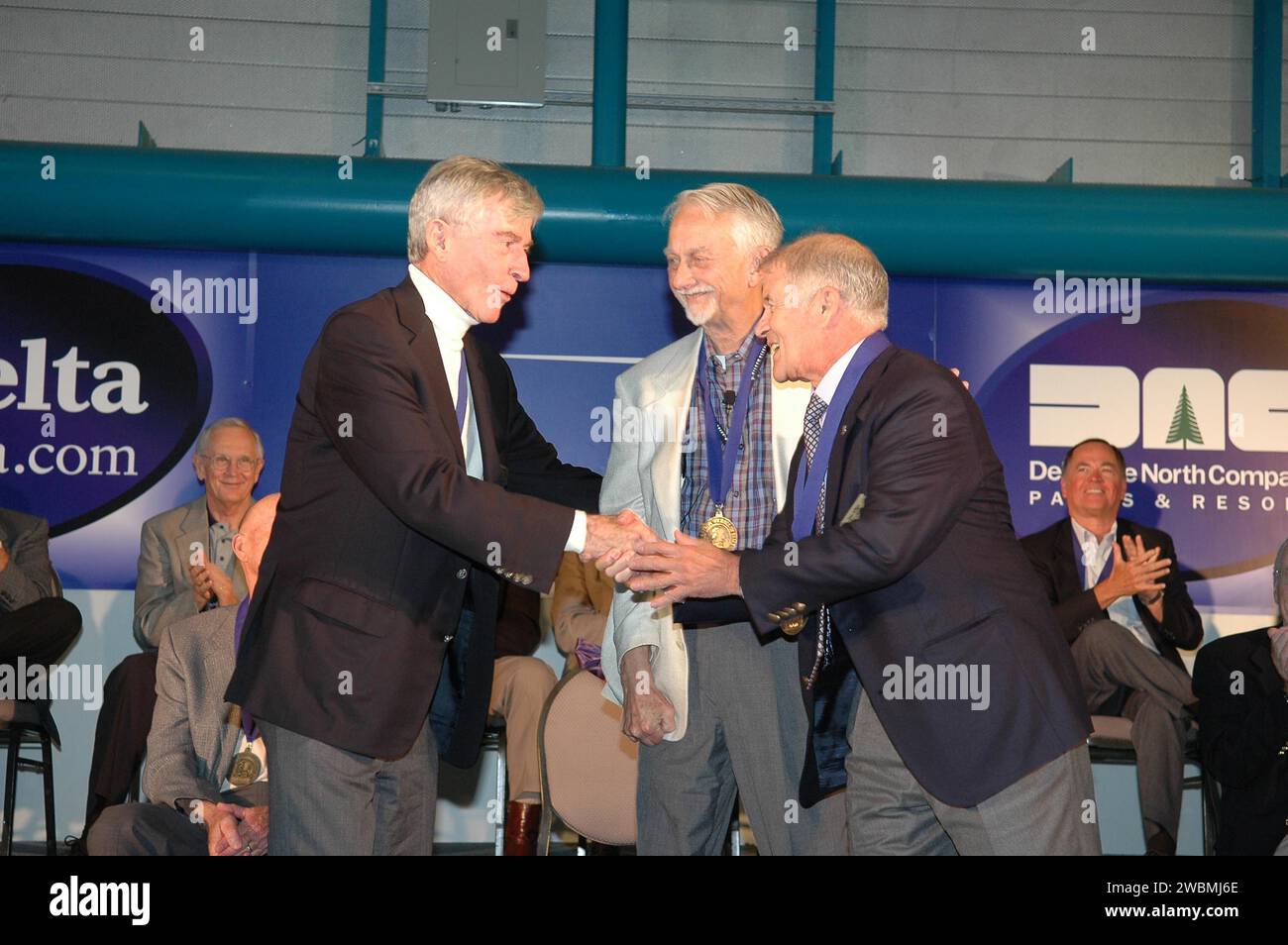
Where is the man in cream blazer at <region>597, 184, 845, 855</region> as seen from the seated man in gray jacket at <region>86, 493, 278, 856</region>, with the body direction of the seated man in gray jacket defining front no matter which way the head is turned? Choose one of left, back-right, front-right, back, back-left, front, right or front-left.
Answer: front-left

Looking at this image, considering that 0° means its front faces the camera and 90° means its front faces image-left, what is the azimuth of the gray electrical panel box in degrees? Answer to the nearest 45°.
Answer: approximately 0°

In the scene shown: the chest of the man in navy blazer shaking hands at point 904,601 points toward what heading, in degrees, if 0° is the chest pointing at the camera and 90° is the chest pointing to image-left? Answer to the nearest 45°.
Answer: approximately 90°

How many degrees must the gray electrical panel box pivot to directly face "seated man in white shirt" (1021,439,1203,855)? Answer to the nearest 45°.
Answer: approximately 45° to its left

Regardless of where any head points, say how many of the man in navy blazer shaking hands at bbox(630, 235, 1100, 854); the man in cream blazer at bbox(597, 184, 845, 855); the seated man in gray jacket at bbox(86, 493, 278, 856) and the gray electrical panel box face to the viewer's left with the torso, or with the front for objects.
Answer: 1

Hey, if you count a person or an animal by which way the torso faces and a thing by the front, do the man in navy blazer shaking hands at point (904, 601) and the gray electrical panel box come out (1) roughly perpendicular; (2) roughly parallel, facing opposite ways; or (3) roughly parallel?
roughly perpendicular

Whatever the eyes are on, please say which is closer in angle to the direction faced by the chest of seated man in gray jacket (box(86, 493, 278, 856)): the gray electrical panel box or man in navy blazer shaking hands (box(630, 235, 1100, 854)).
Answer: the man in navy blazer shaking hands

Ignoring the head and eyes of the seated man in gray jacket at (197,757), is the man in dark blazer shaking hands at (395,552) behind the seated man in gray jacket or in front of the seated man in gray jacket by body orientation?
in front
